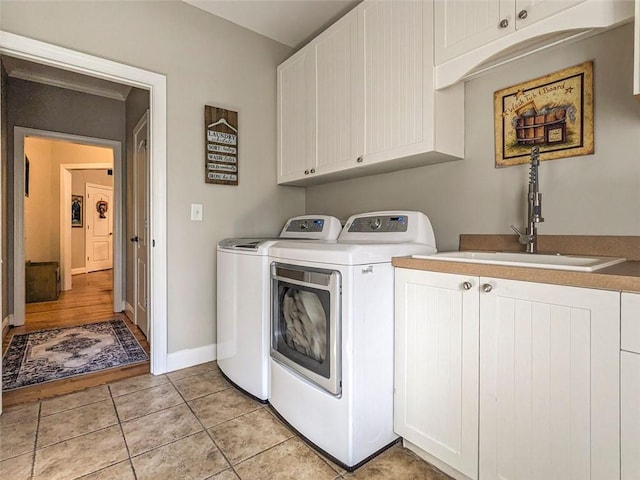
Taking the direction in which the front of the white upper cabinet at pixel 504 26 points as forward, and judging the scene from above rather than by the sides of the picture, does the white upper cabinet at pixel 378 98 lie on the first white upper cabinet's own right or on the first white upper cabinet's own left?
on the first white upper cabinet's own right

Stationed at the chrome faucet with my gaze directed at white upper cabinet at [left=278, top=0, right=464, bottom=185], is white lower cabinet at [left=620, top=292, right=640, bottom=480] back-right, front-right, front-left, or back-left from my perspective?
back-left

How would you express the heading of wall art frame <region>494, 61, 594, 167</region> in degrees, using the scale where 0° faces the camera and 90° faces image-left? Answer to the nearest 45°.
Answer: approximately 45°

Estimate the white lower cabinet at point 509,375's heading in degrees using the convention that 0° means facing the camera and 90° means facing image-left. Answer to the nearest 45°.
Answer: approximately 45°

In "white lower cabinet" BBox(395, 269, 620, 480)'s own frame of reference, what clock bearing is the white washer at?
The white washer is roughly at 2 o'clock from the white lower cabinet.

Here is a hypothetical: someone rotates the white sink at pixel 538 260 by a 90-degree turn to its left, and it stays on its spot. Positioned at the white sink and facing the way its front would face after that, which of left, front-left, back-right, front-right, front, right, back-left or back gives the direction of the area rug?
back-right

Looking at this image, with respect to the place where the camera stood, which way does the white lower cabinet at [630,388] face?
facing the viewer and to the left of the viewer

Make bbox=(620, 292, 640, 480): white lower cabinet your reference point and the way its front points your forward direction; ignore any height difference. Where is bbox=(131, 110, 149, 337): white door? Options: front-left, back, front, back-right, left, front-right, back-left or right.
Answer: front-right

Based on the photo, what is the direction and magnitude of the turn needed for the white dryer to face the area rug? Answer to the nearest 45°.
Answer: approximately 90° to its right

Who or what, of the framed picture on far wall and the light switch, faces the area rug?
the framed picture on far wall
